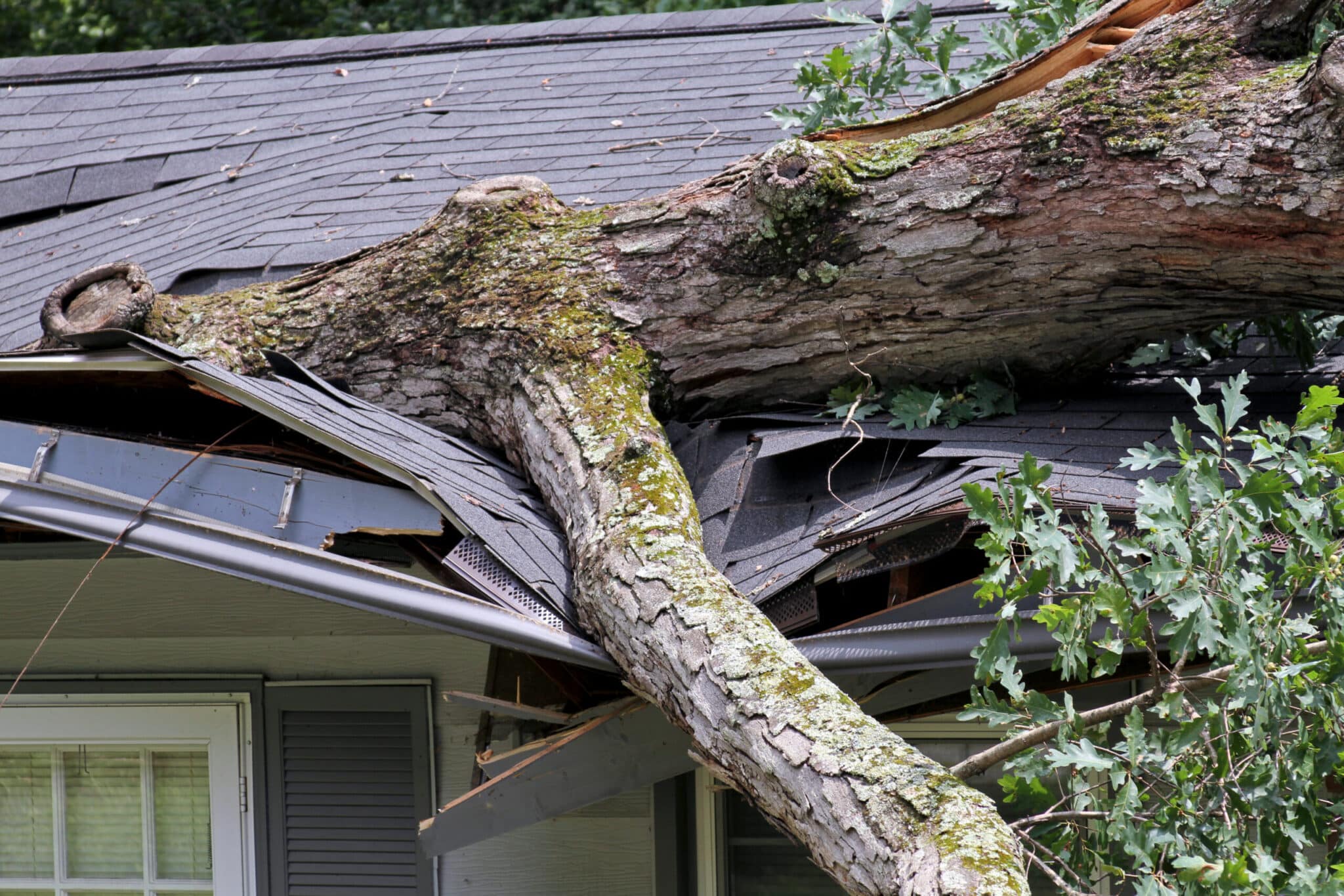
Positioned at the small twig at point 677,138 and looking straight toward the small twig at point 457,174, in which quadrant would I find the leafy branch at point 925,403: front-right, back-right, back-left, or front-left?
back-left

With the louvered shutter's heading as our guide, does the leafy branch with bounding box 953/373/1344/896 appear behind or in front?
in front

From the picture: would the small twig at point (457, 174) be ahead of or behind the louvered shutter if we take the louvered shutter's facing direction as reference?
behind

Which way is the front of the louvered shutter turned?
toward the camera

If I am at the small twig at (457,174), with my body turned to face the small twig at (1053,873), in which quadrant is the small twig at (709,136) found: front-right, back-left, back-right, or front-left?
front-left
